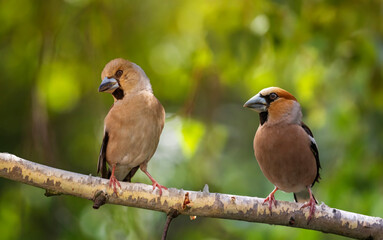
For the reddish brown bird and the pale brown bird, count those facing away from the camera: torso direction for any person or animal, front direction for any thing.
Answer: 0

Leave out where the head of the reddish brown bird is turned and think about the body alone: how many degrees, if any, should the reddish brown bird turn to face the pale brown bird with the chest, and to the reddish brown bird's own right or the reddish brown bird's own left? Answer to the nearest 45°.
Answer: approximately 45° to the reddish brown bird's own right

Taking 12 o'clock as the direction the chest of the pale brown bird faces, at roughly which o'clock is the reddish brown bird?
The reddish brown bird is roughly at 9 o'clock from the pale brown bird.
